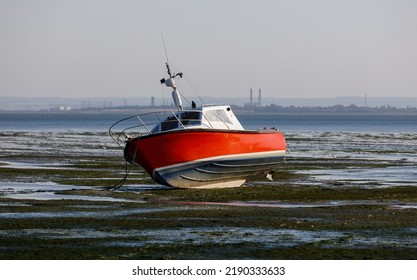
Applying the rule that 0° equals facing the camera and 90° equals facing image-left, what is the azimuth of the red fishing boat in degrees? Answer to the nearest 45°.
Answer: approximately 45°
